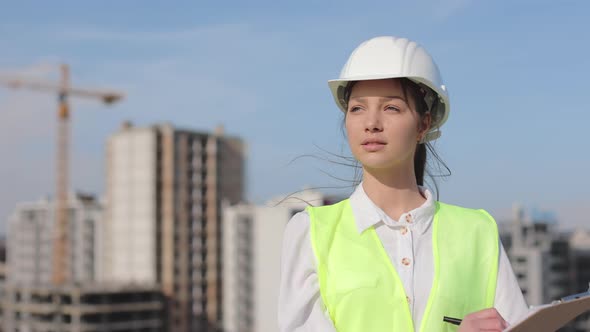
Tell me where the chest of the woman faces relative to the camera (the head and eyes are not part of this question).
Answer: toward the camera

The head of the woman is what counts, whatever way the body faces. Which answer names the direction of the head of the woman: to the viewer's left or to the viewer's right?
to the viewer's left
